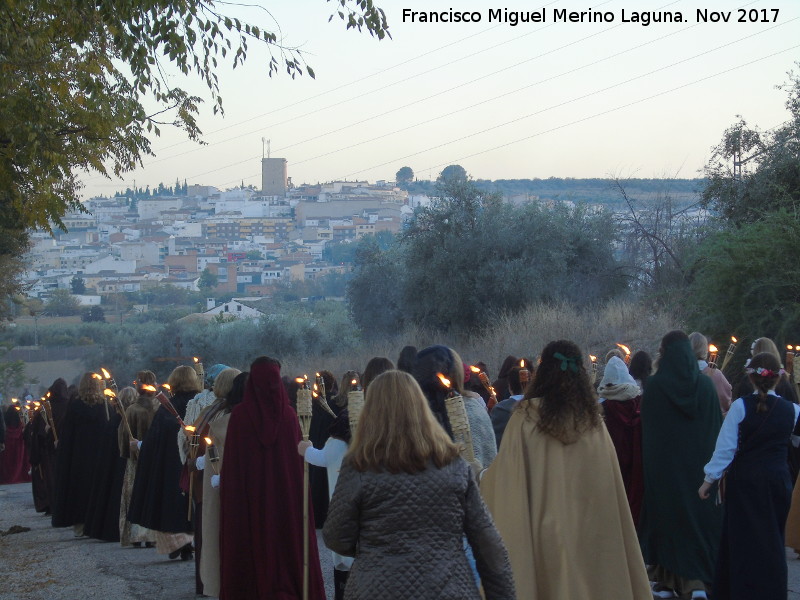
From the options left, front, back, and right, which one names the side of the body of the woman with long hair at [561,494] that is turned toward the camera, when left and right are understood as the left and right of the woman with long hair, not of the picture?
back

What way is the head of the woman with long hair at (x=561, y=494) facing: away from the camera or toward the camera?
away from the camera

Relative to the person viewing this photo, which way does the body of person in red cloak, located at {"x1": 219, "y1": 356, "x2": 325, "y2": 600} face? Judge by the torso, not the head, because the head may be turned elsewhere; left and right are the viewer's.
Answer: facing away from the viewer

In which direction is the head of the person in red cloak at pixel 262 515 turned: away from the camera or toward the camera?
away from the camera

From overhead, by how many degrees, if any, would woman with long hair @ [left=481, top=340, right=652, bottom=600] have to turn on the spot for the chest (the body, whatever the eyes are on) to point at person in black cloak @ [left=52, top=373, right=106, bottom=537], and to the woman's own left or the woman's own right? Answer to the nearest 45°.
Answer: approximately 45° to the woman's own left

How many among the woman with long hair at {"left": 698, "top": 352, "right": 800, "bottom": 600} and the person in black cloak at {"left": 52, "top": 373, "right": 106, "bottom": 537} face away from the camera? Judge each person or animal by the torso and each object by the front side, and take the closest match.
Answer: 2

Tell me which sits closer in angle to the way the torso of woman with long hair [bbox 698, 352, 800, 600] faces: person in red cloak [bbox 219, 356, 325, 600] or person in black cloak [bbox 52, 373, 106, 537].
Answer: the person in black cloak

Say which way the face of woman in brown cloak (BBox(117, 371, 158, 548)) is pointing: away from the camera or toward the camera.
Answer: away from the camera

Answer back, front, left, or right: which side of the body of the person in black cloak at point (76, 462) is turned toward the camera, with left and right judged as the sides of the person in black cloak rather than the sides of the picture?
back

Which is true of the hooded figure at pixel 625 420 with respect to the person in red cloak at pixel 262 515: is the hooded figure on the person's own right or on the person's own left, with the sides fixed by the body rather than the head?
on the person's own right

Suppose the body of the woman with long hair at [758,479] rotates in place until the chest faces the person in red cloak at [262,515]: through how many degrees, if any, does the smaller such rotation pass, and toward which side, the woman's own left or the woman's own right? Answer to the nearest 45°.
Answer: approximately 90° to the woman's own left

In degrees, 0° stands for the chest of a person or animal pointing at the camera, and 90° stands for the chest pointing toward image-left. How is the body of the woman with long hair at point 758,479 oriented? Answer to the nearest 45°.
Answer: approximately 180°

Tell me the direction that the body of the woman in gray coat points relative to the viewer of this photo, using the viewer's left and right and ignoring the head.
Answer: facing away from the viewer
